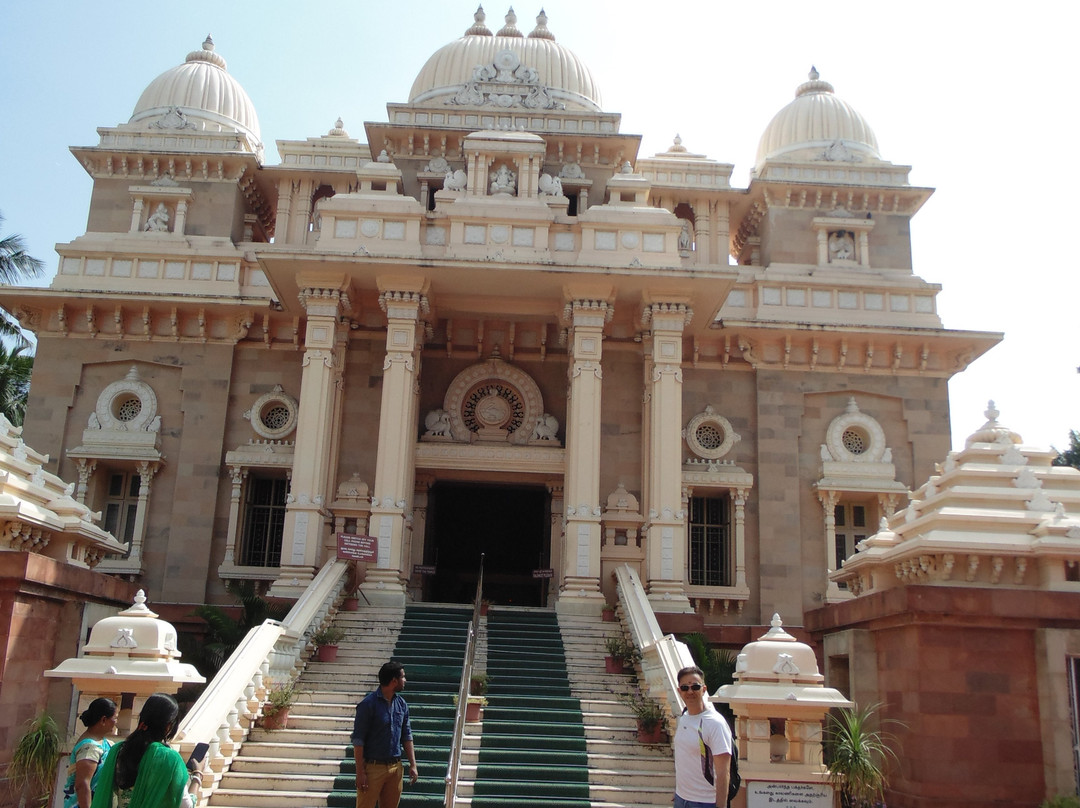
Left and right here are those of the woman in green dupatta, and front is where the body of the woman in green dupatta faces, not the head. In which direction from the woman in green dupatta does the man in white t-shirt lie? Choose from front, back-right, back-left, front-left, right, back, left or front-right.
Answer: front-right

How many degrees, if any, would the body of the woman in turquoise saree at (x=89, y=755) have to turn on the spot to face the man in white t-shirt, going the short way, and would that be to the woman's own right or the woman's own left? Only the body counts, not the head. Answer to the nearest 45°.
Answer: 0° — they already face them

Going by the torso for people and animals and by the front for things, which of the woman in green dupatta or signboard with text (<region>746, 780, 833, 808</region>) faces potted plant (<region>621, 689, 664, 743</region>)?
the woman in green dupatta

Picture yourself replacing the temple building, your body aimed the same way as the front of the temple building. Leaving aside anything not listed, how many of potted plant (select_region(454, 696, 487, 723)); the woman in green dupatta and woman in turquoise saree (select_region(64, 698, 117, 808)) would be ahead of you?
3

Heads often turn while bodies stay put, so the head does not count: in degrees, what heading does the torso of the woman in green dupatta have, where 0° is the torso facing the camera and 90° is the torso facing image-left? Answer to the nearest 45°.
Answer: approximately 225°

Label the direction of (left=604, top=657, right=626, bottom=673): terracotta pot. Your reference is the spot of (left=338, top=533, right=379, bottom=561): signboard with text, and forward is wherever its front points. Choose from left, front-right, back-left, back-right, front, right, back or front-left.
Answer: front-left

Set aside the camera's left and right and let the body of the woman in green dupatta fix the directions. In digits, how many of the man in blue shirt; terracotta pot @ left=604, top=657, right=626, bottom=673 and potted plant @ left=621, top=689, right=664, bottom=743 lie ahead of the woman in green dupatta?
3

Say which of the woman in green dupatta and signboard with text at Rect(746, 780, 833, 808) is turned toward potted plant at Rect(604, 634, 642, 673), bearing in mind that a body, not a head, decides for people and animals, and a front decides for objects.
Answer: the woman in green dupatta

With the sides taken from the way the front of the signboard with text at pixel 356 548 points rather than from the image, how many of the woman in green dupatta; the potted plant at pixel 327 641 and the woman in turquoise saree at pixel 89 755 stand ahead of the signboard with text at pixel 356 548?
3

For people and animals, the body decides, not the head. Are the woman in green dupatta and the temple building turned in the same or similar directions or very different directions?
very different directions

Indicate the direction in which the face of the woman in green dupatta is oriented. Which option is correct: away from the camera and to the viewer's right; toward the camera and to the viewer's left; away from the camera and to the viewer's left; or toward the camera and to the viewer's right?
away from the camera and to the viewer's right

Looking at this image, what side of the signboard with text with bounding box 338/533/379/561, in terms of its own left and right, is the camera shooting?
front
